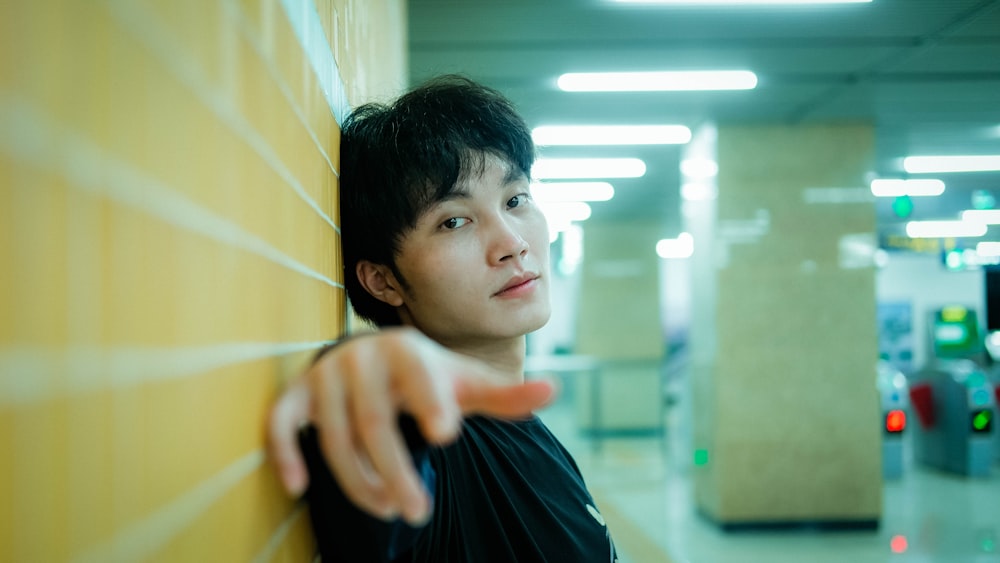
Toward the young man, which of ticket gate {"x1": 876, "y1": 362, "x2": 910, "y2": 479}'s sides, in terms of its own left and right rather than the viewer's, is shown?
front

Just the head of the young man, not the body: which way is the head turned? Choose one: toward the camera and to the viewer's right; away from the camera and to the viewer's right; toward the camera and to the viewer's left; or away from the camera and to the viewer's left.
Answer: toward the camera and to the viewer's right

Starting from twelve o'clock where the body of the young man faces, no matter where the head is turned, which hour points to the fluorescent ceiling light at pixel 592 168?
The fluorescent ceiling light is roughly at 8 o'clock from the young man.

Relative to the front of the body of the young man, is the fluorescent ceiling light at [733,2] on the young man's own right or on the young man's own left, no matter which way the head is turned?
on the young man's own left

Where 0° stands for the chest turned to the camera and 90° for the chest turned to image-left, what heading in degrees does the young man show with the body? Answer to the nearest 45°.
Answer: approximately 315°

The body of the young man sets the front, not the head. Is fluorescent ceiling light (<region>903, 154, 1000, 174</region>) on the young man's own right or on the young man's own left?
on the young man's own left

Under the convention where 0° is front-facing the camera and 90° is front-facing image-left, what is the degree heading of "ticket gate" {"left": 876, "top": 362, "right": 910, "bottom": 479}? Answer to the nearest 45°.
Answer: approximately 0°

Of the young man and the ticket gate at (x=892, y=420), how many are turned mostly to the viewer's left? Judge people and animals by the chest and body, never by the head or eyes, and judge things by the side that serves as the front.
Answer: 0

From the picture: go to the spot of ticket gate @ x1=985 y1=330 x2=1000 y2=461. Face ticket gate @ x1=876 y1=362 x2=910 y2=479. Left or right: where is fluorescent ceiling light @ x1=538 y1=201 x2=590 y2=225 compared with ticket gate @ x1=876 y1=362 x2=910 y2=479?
right

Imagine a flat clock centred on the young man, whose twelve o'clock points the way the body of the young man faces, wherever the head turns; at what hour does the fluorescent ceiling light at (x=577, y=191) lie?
The fluorescent ceiling light is roughly at 8 o'clock from the young man.
